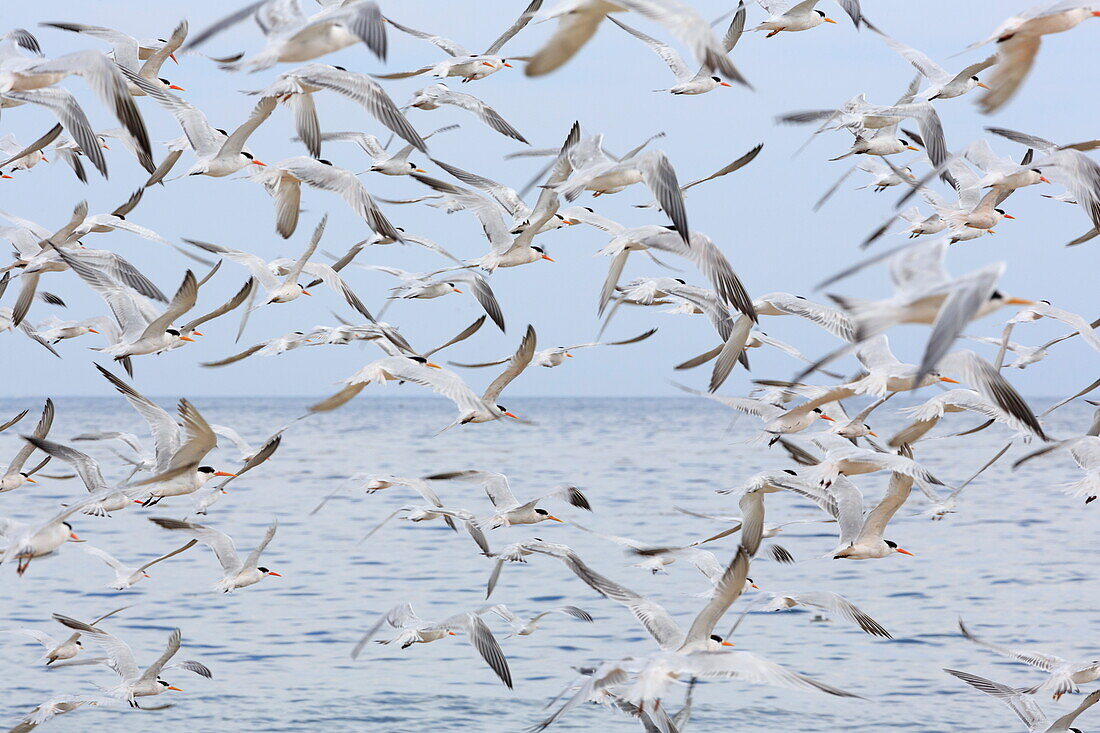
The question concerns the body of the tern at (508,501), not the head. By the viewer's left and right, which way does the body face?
facing to the right of the viewer

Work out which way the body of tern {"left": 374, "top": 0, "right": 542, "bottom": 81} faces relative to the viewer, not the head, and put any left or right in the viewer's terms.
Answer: facing to the right of the viewer

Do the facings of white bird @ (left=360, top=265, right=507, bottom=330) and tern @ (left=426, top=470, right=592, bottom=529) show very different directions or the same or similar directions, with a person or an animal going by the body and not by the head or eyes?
same or similar directions

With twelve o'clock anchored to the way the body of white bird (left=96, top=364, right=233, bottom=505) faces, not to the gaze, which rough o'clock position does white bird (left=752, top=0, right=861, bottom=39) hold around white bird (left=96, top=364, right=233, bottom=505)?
white bird (left=752, top=0, right=861, bottom=39) is roughly at 11 o'clock from white bird (left=96, top=364, right=233, bottom=505).

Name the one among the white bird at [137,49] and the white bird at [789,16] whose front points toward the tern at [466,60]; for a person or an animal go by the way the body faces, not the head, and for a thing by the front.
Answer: the white bird at [137,49]

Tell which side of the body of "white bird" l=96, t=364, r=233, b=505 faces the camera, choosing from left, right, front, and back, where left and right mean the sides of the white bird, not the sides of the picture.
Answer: right

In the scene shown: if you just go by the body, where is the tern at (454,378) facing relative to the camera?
to the viewer's right

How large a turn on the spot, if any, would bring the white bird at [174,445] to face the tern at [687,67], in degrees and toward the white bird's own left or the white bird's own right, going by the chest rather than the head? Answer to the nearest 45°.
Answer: approximately 45° to the white bird's own left

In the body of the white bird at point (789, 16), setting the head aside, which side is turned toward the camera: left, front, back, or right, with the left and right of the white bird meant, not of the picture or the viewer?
right

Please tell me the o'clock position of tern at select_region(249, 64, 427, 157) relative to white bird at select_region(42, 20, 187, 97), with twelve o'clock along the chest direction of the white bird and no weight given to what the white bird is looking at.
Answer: The tern is roughly at 2 o'clock from the white bird.

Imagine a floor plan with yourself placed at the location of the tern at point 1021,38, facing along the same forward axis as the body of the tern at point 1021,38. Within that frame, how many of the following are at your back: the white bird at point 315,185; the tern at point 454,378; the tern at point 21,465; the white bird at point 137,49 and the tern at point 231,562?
5

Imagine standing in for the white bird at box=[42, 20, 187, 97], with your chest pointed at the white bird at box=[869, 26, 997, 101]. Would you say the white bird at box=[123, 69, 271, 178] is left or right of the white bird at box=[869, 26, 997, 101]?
right

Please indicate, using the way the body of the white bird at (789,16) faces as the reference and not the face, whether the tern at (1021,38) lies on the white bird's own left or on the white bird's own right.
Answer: on the white bird's own right
